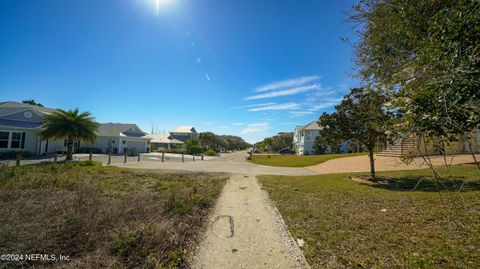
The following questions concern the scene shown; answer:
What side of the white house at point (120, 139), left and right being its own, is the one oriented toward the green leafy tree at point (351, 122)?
front

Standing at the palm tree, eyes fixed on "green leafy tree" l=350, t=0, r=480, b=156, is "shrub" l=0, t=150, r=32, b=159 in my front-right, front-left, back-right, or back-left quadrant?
back-right

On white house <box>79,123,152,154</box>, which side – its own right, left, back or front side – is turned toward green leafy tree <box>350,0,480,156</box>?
front

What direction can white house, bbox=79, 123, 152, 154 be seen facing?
toward the camera

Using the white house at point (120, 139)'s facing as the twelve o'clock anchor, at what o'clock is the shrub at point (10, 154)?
The shrub is roughly at 1 o'clock from the white house.

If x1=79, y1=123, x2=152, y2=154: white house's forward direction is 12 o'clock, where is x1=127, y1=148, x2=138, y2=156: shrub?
The shrub is roughly at 11 o'clock from the white house.

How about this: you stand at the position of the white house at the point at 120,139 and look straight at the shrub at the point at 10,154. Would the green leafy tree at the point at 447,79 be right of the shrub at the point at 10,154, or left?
left

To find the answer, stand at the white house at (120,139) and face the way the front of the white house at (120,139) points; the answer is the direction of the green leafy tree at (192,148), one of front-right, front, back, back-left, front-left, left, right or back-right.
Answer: left
